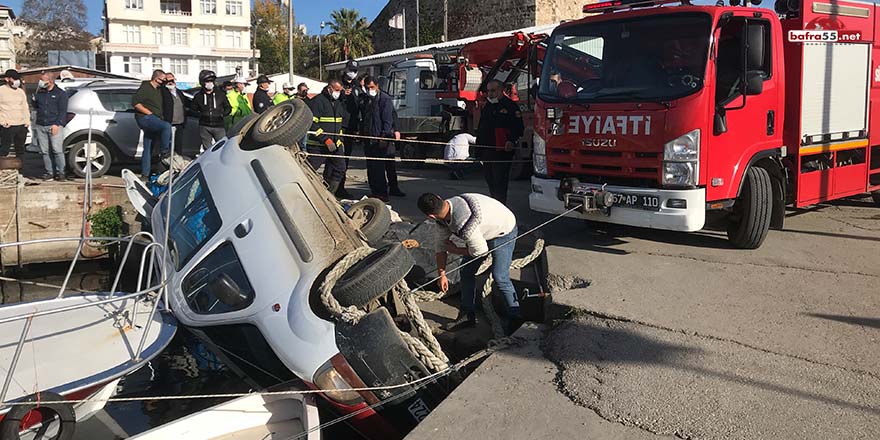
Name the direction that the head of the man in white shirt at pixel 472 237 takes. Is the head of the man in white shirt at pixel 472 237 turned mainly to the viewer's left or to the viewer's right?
to the viewer's left

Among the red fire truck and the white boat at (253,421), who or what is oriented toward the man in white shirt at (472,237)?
the red fire truck

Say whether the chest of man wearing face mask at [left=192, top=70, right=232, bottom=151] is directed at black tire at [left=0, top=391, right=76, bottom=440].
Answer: yes

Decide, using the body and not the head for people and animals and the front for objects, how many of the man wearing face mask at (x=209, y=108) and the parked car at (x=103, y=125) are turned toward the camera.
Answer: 1

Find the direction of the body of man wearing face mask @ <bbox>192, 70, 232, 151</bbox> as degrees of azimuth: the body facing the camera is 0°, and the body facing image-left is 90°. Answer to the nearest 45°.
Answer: approximately 0°

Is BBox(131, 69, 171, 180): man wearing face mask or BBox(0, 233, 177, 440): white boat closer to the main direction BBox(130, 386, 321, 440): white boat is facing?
the white boat

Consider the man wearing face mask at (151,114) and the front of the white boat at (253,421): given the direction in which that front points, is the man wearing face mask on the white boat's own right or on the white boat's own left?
on the white boat's own right
